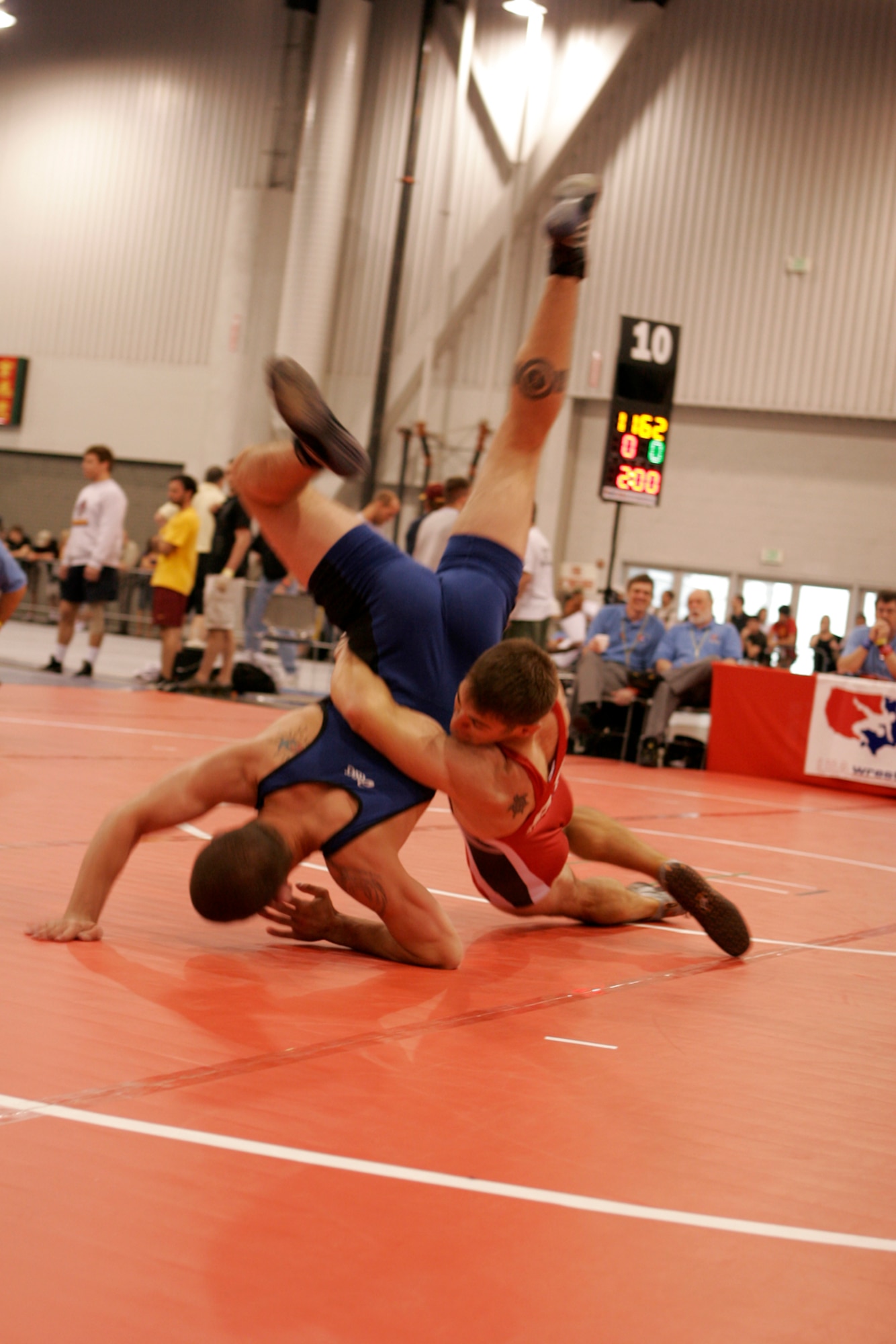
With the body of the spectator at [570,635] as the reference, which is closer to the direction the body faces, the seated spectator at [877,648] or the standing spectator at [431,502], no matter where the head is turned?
the standing spectator

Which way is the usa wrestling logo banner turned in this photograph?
toward the camera

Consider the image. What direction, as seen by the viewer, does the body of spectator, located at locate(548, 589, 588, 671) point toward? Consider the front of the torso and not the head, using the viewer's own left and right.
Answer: facing to the left of the viewer

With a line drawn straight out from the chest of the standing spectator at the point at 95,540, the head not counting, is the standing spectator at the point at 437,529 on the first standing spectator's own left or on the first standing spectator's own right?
on the first standing spectator's own left

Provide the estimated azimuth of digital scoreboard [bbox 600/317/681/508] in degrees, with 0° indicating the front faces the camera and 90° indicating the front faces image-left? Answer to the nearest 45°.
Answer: approximately 0°

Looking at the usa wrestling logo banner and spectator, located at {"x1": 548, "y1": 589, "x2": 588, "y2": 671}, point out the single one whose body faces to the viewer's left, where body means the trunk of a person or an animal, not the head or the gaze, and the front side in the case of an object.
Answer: the spectator

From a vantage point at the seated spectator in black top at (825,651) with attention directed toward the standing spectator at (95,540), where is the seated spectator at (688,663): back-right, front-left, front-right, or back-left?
front-left

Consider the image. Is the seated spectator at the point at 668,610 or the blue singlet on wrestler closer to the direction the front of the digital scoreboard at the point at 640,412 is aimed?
the blue singlet on wrestler

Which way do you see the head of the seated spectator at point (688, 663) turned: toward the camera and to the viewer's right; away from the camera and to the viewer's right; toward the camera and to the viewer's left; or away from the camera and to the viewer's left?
toward the camera and to the viewer's left

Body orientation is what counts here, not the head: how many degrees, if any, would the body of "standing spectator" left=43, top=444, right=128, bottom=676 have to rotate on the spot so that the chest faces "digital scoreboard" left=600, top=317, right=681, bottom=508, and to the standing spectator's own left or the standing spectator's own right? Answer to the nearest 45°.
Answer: approximately 135° to the standing spectator's own left

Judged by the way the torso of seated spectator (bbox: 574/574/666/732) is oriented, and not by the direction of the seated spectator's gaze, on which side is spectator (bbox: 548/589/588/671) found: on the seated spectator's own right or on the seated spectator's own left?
on the seated spectator's own right

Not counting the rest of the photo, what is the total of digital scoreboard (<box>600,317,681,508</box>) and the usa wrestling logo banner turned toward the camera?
2
